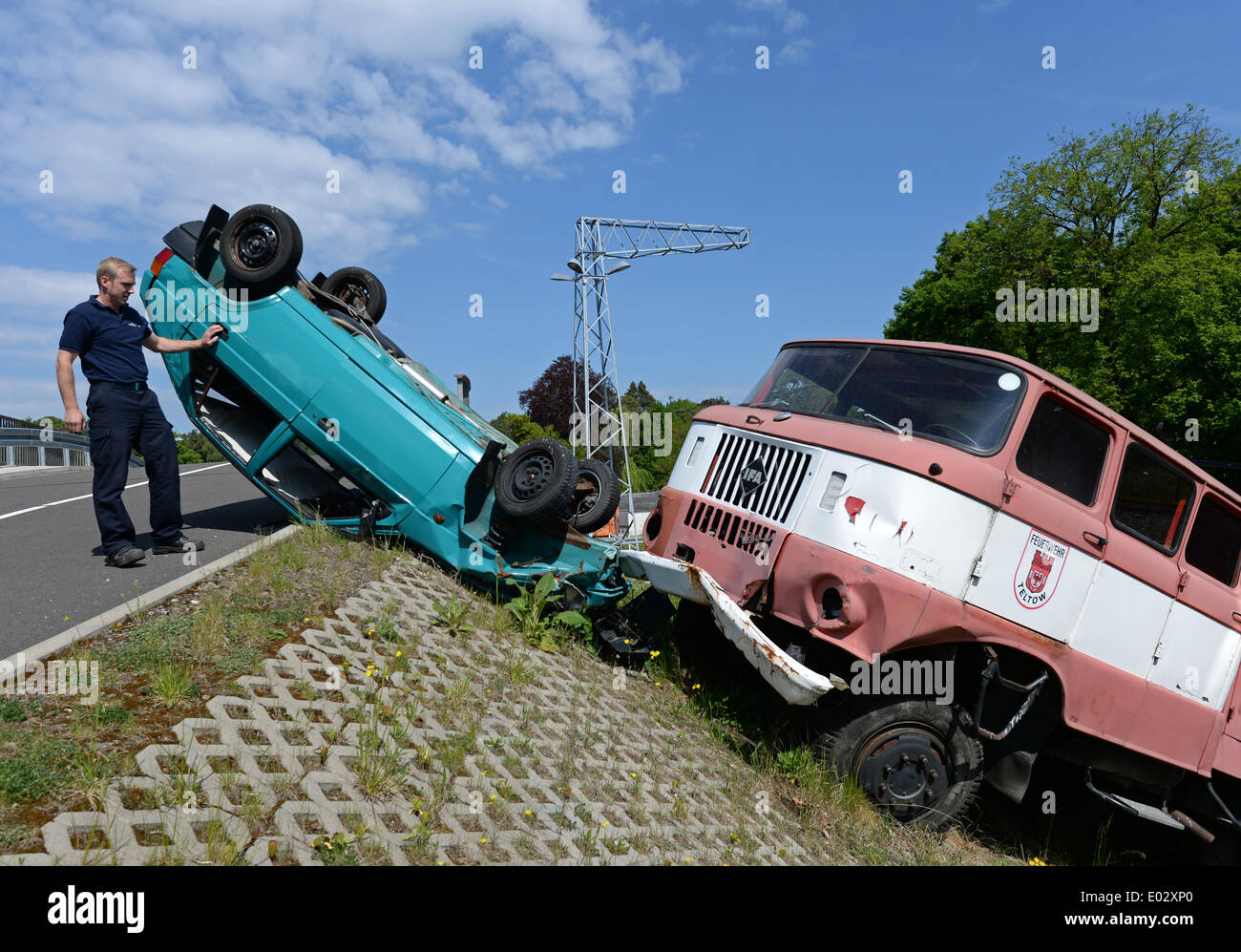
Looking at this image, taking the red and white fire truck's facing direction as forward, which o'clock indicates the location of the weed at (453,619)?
The weed is roughly at 1 o'clock from the red and white fire truck.

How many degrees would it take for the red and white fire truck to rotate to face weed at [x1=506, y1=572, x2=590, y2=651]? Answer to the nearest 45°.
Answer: approximately 45° to its right

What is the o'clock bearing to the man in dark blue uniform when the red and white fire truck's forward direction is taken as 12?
The man in dark blue uniform is roughly at 1 o'clock from the red and white fire truck.

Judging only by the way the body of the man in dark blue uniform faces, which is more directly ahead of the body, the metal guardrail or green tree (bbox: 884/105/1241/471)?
the green tree

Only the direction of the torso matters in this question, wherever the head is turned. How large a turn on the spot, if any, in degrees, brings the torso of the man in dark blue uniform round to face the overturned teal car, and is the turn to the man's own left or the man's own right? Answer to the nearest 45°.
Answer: approximately 45° to the man's own left

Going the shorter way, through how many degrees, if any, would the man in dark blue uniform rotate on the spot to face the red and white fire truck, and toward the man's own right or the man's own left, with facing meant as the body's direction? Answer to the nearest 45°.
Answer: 0° — they already face it

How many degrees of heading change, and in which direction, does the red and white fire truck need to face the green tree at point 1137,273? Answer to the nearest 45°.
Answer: approximately 135° to its right

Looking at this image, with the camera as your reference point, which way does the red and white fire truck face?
facing the viewer and to the left of the viewer

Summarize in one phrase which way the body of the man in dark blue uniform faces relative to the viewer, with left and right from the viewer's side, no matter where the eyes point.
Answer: facing the viewer and to the right of the viewer

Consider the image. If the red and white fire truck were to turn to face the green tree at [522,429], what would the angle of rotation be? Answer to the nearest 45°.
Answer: approximately 90° to its right

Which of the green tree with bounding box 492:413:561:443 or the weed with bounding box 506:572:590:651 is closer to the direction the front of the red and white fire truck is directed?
the weed

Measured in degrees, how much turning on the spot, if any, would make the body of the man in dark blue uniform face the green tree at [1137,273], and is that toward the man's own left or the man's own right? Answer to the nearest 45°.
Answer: approximately 45° to the man's own left

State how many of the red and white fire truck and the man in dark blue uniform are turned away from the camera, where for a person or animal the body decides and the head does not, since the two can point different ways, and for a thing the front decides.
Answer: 0

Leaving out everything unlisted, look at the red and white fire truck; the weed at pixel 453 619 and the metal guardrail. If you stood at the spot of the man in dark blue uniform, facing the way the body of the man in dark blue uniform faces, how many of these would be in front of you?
2

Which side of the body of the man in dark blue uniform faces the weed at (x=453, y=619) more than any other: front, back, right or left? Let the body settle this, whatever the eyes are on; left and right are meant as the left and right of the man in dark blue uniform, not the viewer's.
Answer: front
